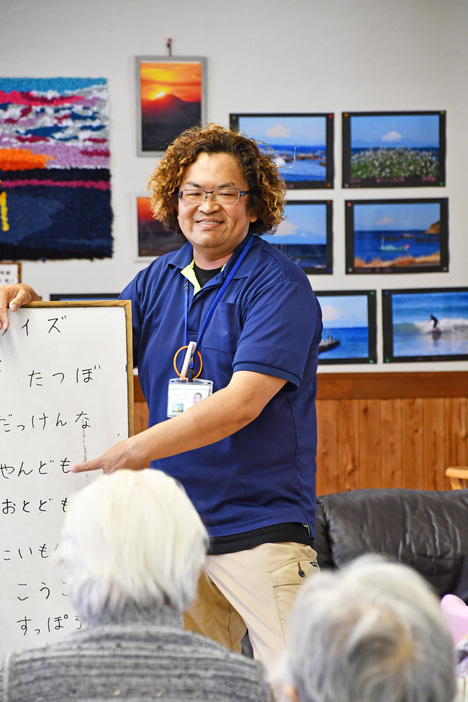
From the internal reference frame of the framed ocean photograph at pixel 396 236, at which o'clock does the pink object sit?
The pink object is roughly at 12 o'clock from the framed ocean photograph.

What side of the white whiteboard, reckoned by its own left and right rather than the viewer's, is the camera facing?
front

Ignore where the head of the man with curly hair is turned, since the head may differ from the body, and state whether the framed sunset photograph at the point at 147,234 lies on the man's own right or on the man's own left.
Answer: on the man's own right

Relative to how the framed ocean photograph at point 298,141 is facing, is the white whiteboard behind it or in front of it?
in front

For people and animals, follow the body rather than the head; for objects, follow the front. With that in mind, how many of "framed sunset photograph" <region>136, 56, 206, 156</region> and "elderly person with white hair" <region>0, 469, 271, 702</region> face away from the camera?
1

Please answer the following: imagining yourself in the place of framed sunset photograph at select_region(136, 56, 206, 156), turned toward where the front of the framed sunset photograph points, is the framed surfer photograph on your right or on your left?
on your left

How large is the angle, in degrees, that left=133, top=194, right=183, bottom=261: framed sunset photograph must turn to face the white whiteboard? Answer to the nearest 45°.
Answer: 0° — it already faces it

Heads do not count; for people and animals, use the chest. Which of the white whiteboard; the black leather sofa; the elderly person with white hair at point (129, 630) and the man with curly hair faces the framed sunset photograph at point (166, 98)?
the elderly person with white hair

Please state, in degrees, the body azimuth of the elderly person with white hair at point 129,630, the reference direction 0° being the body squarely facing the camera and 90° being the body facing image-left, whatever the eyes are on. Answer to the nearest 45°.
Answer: approximately 180°

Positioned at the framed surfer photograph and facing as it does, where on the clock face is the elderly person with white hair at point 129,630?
The elderly person with white hair is roughly at 12 o'clock from the framed surfer photograph.

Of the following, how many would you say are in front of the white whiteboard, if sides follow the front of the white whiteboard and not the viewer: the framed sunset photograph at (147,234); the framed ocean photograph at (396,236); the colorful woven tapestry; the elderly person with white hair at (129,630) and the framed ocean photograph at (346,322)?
1

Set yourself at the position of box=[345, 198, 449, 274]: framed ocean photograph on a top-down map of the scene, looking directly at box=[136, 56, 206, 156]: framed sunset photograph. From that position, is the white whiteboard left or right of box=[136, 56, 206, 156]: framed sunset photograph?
left

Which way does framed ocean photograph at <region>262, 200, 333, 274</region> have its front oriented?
toward the camera

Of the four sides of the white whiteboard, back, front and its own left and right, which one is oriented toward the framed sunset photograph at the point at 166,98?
back

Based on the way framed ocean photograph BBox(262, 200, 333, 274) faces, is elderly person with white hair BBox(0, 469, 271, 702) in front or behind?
in front
